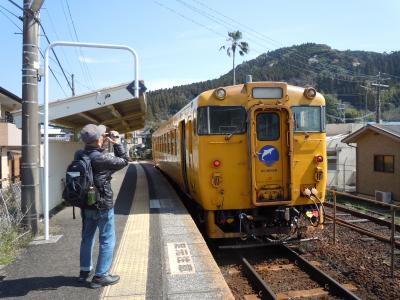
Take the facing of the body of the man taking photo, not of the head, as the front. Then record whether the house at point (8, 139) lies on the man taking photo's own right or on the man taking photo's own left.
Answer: on the man taking photo's own left

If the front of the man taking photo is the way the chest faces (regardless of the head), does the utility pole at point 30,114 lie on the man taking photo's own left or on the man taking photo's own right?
on the man taking photo's own left

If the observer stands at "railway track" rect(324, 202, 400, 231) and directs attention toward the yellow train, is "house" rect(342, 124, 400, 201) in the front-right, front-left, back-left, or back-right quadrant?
back-right

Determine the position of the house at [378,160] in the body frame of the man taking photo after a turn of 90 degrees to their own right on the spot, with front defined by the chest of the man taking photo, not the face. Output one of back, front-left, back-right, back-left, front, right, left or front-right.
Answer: back-left

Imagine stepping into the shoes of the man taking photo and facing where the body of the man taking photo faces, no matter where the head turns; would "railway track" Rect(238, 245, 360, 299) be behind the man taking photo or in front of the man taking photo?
in front

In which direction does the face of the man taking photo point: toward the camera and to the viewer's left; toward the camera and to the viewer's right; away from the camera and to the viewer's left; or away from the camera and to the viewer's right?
away from the camera and to the viewer's right

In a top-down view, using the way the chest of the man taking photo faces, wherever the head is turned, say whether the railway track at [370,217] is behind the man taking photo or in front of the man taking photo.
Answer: in front

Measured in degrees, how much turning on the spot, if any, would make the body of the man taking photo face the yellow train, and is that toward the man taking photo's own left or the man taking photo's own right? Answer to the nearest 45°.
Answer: approximately 45° to the man taking photo's own left

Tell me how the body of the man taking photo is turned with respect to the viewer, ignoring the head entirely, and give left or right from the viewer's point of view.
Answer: facing to the right of the viewer
